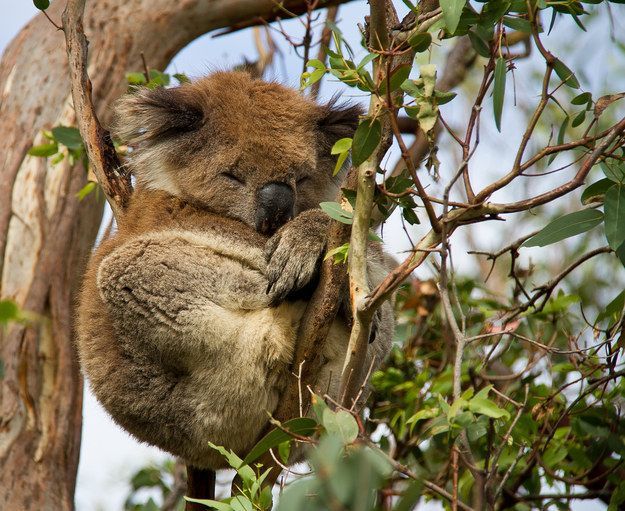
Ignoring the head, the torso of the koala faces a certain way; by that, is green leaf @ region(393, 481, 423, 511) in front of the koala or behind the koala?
in front

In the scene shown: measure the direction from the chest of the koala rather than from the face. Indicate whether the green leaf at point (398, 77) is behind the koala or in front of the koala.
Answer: in front

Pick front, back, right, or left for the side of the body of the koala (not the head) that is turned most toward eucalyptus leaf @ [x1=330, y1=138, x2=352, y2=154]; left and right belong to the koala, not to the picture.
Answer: front

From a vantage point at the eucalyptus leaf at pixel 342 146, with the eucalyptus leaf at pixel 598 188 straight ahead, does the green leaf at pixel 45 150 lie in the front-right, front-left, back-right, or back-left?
back-left

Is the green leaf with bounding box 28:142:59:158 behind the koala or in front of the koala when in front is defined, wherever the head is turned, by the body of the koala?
behind

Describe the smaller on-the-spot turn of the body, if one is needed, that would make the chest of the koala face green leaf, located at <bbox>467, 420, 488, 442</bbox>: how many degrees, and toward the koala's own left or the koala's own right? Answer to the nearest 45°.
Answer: approximately 90° to the koala's own left

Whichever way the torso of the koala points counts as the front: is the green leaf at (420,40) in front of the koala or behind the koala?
in front
